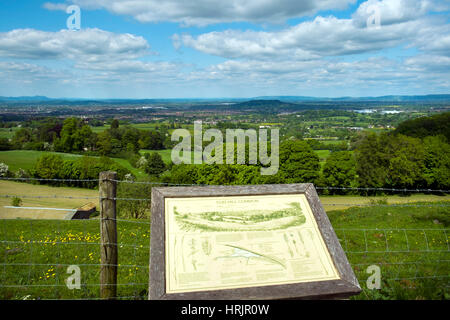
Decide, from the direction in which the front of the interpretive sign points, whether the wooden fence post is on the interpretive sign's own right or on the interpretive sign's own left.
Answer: on the interpretive sign's own right

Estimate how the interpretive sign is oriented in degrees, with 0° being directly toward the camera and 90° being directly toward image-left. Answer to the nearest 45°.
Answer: approximately 0°

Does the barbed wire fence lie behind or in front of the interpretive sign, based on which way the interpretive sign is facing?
behind
